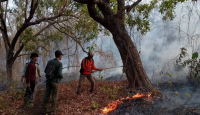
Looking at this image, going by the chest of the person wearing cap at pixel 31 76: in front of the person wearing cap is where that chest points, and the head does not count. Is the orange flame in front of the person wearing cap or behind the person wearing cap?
in front

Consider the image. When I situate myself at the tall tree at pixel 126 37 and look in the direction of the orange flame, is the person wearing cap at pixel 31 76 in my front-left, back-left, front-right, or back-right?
front-right

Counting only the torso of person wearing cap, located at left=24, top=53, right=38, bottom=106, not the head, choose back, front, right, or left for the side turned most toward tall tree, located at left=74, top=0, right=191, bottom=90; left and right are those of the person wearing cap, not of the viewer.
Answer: front

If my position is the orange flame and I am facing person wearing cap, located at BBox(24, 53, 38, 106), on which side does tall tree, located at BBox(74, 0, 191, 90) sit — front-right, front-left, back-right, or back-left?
back-right

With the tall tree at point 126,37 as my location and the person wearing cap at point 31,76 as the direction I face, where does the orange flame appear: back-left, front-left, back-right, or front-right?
front-left
